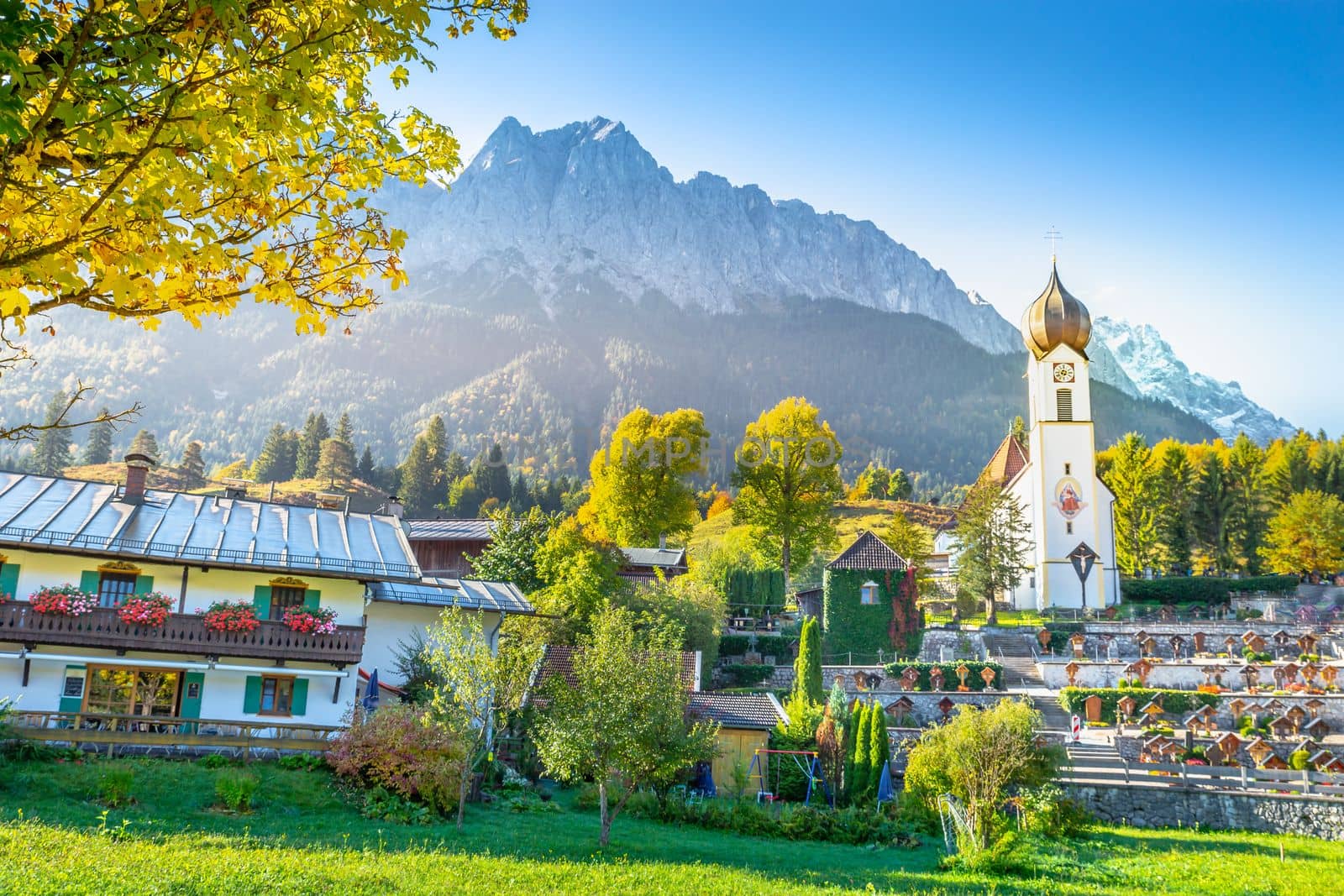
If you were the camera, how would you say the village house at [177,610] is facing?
facing the viewer

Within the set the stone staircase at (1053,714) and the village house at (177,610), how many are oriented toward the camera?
2

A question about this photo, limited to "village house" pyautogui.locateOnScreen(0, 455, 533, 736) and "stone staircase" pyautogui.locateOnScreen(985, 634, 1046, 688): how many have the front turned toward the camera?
2

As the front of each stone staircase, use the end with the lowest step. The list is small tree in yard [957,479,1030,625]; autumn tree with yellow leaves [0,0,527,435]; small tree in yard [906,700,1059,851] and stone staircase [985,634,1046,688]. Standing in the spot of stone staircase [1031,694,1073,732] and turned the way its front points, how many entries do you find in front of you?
2

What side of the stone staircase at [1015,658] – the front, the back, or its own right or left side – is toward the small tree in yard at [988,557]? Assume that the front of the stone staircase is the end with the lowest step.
back

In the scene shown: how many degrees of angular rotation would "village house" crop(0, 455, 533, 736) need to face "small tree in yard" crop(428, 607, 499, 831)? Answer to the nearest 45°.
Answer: approximately 45° to its left

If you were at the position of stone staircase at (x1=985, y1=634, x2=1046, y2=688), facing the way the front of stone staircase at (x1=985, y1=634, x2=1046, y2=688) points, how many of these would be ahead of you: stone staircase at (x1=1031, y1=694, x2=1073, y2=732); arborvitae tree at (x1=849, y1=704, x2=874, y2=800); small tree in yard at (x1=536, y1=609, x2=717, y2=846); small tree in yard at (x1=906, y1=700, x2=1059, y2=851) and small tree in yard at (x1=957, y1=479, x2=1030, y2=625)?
4

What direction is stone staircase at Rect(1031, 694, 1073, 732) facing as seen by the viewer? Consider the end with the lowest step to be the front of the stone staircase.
toward the camera

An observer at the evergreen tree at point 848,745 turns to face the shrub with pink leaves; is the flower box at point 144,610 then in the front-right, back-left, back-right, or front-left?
front-right

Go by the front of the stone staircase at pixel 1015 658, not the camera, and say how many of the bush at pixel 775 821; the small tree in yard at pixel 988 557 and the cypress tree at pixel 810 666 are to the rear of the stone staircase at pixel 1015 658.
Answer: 1

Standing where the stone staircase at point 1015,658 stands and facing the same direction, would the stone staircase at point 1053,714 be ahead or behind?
ahead

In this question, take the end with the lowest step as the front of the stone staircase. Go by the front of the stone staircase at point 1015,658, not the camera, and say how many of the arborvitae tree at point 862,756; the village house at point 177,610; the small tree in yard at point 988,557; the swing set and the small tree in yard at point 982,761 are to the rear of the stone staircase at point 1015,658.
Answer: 1

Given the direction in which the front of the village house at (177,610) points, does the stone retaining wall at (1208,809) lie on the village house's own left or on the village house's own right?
on the village house's own left

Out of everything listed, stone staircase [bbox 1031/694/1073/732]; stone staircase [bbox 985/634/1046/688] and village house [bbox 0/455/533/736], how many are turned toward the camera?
3
